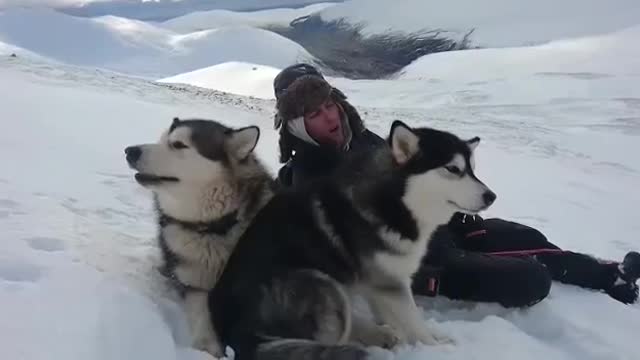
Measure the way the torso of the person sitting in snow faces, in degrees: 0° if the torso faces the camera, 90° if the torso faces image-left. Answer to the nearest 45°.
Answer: approximately 315°

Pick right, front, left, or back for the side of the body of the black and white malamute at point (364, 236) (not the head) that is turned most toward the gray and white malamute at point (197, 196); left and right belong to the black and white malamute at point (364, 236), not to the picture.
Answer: back

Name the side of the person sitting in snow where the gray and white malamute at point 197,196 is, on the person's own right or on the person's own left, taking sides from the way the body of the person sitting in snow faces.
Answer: on the person's own right

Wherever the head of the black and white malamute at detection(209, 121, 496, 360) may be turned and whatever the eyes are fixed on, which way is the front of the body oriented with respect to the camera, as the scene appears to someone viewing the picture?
to the viewer's right

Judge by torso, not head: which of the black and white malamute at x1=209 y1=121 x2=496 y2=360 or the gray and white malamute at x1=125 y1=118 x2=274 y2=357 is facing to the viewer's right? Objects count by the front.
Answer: the black and white malamute at x1=209 y1=121 x2=496 y2=360

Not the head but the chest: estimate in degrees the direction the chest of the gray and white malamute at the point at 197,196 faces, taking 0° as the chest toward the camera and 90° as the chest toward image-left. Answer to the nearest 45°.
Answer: approximately 45°

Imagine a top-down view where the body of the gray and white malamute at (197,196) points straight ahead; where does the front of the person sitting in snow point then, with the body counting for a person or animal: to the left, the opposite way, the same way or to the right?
to the left

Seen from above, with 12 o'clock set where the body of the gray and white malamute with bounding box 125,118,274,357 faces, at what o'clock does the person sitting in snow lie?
The person sitting in snow is roughly at 7 o'clock from the gray and white malamute.

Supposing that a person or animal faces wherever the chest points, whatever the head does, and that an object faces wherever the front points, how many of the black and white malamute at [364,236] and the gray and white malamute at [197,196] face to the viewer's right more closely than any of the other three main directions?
1

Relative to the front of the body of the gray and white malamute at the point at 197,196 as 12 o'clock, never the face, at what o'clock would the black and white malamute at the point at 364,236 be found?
the black and white malamute at the point at 364,236 is roughly at 8 o'clock from the gray and white malamute at the point at 197,196.
